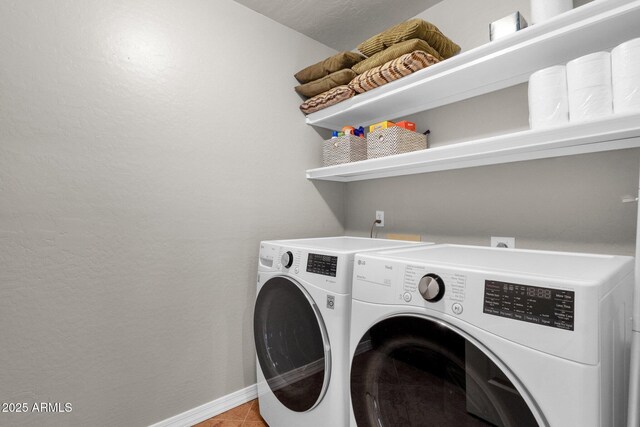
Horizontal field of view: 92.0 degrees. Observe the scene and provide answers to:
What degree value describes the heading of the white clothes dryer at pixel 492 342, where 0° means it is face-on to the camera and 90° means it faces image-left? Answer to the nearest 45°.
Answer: approximately 45°

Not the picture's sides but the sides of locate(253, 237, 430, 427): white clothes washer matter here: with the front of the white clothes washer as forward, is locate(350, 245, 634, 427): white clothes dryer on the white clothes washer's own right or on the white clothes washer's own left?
on the white clothes washer's own left
